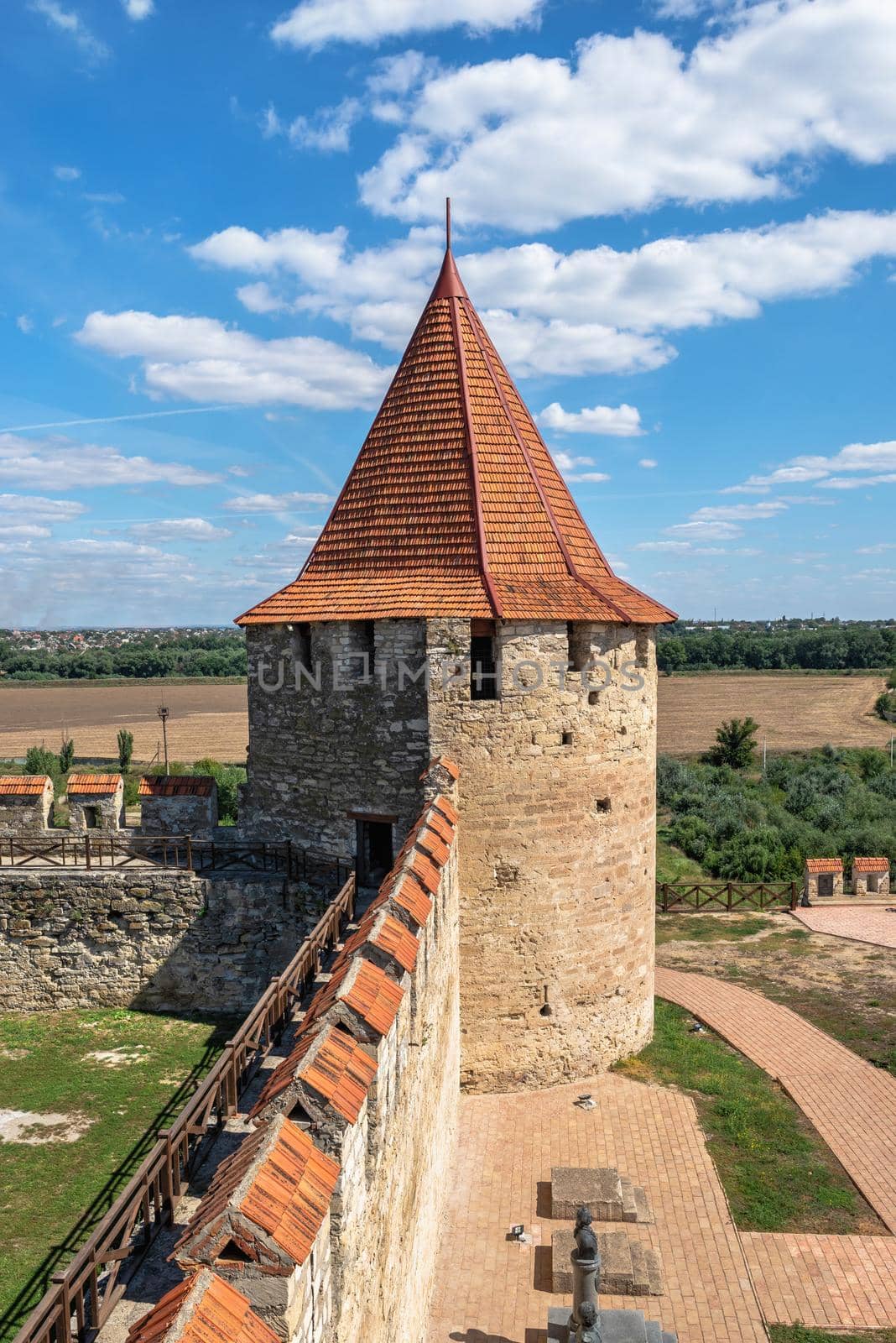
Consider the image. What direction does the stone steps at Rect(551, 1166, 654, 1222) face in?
to the viewer's right

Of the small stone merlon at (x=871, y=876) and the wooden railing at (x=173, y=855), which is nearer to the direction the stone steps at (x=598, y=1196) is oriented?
the small stone merlon

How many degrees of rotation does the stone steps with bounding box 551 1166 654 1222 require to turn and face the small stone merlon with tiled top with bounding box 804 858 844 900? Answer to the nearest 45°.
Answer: approximately 90° to its left

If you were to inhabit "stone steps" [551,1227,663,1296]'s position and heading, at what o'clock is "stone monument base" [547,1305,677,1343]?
The stone monument base is roughly at 3 o'clock from the stone steps.

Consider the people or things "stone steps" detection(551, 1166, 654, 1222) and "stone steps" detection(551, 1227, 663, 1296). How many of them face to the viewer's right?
2

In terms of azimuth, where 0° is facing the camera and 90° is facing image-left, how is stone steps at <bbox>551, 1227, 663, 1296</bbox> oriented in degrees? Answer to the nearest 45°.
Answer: approximately 270°

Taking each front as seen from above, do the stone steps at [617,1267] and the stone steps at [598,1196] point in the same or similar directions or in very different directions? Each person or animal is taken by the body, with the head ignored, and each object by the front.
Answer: same or similar directions

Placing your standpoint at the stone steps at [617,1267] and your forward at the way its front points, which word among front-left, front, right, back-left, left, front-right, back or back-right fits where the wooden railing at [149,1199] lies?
back-right

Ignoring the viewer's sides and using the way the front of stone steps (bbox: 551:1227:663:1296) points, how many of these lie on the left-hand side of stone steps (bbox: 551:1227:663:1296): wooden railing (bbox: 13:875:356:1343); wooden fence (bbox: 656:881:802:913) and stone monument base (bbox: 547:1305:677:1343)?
1

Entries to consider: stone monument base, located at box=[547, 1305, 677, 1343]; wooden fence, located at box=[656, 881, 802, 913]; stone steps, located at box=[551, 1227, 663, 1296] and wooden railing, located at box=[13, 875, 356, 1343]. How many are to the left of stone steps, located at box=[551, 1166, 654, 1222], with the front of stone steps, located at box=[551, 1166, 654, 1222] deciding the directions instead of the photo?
1

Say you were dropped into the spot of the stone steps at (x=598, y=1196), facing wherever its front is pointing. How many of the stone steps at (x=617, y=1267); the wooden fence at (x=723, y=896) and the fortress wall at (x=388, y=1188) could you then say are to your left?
1

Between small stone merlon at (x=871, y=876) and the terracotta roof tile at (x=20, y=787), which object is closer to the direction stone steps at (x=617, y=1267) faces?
the small stone merlon

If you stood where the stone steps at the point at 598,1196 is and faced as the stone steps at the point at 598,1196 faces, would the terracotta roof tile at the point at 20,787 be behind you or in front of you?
behind

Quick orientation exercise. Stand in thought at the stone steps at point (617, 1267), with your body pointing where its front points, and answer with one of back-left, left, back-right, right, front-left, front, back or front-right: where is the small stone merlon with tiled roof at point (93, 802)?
back-left

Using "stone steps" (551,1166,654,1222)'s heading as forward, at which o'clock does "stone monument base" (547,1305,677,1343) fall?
The stone monument base is roughly at 3 o'clock from the stone steps.
